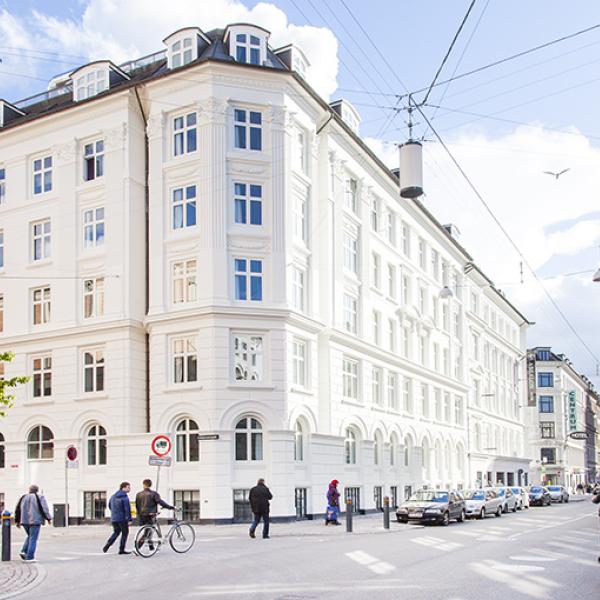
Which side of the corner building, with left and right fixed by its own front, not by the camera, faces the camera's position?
front

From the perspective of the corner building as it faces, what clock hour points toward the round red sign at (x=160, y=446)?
The round red sign is roughly at 12 o'clock from the corner building.

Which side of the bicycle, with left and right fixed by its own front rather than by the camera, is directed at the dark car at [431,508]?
front

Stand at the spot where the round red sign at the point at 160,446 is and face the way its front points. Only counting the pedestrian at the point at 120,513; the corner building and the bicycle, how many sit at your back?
1

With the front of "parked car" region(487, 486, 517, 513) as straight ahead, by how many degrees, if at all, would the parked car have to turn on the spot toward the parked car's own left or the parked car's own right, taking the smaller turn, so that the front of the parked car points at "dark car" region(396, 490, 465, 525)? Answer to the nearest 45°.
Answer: approximately 45° to the parked car's own left

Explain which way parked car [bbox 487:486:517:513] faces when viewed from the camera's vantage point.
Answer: facing the viewer and to the left of the viewer

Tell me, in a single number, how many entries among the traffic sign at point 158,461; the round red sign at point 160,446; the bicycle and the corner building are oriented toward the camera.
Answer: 3

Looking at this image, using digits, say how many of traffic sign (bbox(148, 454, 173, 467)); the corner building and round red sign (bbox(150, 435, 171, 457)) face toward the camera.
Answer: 3

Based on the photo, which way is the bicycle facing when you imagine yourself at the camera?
facing away from the viewer and to the right of the viewer

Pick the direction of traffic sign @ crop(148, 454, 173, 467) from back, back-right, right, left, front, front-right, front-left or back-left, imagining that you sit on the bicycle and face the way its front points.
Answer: front-left
